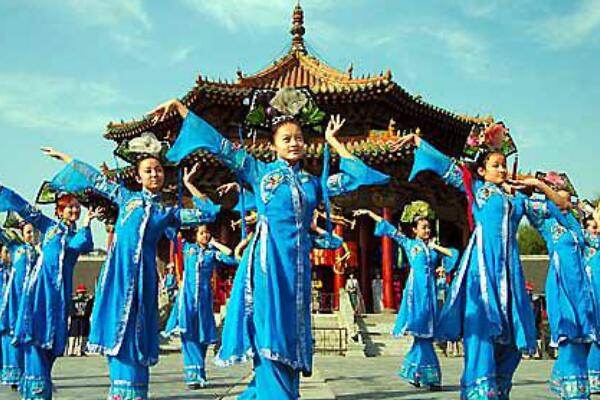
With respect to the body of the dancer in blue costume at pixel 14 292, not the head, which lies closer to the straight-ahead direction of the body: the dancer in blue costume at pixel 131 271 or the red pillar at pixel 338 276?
the dancer in blue costume

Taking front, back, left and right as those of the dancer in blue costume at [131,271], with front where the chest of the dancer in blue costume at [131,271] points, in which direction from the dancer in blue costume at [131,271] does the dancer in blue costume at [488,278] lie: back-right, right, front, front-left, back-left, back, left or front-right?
front-left

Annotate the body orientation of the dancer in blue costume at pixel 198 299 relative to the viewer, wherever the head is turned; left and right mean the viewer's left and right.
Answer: facing the viewer

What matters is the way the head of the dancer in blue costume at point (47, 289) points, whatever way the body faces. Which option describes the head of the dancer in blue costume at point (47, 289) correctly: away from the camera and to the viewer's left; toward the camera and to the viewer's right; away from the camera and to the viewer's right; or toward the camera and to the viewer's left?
toward the camera and to the viewer's right

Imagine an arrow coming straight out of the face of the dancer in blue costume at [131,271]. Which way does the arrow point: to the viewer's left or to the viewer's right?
to the viewer's right

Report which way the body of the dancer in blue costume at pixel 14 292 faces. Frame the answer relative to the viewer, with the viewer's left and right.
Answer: facing the viewer and to the right of the viewer

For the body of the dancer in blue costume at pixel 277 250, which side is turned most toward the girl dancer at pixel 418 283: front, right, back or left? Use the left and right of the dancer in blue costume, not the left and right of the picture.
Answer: left

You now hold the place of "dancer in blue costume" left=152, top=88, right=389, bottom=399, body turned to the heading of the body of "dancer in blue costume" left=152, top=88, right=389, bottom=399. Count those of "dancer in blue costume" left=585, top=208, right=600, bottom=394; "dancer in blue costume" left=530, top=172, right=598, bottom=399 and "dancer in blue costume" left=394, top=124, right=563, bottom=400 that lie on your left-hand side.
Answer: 3

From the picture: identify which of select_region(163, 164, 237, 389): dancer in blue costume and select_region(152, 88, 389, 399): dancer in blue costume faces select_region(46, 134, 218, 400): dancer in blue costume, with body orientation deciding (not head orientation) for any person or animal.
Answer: select_region(163, 164, 237, 389): dancer in blue costume

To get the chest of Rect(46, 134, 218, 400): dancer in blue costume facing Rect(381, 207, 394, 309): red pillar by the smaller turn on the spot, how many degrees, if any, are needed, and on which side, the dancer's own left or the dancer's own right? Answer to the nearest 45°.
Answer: approximately 90° to the dancer's own left

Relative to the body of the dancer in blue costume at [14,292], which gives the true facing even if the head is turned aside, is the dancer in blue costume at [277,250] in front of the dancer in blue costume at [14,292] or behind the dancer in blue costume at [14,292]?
in front

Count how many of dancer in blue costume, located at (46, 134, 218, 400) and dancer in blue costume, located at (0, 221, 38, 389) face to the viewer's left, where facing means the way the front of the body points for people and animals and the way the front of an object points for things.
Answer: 0

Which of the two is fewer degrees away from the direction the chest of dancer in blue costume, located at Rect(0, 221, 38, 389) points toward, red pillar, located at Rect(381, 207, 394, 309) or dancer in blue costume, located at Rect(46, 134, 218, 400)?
the dancer in blue costume
